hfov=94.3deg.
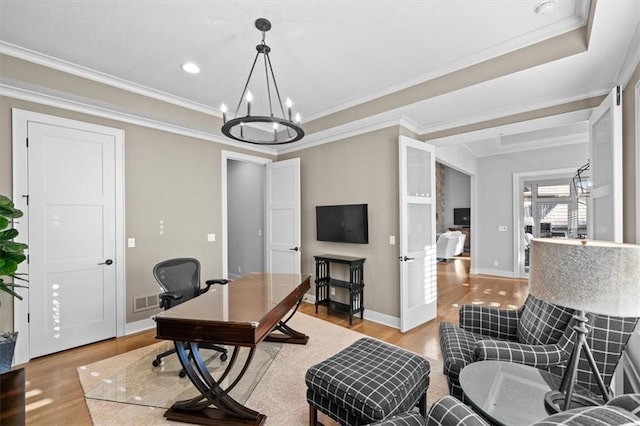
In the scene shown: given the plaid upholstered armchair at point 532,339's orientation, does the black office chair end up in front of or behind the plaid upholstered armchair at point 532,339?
in front

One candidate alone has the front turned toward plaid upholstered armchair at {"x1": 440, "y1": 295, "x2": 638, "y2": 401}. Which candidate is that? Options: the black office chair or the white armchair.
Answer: the black office chair

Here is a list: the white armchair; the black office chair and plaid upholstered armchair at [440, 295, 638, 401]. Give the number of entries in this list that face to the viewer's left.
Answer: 1

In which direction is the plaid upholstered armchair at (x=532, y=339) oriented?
to the viewer's left

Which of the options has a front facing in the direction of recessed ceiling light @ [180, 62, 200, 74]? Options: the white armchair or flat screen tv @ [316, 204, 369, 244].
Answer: the flat screen tv

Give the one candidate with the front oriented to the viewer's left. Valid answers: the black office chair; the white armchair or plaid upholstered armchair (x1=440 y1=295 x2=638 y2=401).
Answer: the plaid upholstered armchair

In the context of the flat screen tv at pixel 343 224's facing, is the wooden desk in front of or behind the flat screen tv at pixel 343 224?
in front

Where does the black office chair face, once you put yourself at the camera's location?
facing the viewer and to the right of the viewer

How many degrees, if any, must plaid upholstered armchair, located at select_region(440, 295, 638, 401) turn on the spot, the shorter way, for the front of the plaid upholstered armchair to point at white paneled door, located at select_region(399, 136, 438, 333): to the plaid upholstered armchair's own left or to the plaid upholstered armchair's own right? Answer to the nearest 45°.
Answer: approximately 45° to the plaid upholstered armchair's own right

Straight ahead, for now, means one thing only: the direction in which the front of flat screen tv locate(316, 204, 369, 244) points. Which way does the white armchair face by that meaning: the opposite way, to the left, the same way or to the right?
the opposite way

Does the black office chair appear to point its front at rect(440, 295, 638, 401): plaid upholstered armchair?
yes

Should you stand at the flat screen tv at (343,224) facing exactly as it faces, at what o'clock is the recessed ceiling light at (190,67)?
The recessed ceiling light is roughly at 12 o'clock from the flat screen tv.

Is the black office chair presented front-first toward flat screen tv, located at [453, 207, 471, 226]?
no
